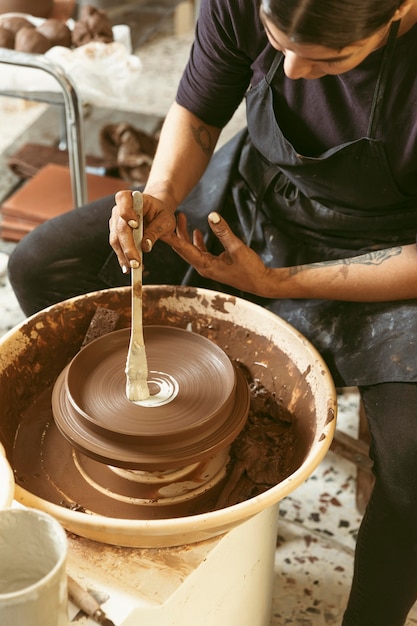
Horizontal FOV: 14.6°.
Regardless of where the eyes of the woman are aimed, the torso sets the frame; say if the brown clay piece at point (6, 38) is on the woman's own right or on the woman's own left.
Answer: on the woman's own right

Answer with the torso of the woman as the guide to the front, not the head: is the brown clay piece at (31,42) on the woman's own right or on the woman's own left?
on the woman's own right

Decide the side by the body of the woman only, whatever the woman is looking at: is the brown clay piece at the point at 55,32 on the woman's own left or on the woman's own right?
on the woman's own right

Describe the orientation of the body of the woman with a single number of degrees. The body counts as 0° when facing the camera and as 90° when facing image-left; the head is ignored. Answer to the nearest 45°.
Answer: approximately 45°

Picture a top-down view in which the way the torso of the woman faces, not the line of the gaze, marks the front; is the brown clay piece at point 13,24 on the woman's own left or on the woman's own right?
on the woman's own right

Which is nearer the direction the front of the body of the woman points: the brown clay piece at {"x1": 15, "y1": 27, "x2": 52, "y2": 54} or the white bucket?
the white bucket

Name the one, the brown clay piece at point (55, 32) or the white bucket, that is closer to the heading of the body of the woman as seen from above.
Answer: the white bucket

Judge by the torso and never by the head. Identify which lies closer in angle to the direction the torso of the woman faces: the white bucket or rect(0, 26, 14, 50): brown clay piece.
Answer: the white bucket
